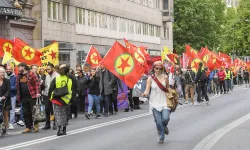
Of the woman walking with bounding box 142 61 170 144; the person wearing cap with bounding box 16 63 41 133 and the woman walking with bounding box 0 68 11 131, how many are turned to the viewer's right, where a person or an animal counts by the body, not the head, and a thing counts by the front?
0

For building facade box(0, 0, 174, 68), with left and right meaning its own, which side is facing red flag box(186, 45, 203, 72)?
front

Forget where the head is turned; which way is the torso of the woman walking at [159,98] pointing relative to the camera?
toward the camera

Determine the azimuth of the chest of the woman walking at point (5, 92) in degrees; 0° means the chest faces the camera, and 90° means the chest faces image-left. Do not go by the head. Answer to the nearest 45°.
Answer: approximately 45°

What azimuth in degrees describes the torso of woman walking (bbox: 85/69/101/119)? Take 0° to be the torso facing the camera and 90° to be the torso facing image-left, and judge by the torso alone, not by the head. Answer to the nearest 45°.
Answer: approximately 45°

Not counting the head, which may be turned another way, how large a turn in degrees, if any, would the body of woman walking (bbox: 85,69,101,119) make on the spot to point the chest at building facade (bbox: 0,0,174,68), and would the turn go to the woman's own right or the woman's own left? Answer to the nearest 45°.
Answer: approximately 135° to the woman's own right

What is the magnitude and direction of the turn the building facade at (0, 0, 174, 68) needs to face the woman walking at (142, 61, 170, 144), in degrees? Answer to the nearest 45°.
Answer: approximately 45° to its right

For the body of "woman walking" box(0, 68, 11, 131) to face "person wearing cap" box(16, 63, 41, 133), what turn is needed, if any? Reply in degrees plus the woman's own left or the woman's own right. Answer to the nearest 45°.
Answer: approximately 135° to the woman's own left

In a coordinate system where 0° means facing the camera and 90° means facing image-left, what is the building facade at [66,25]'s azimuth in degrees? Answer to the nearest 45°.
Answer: approximately 315°

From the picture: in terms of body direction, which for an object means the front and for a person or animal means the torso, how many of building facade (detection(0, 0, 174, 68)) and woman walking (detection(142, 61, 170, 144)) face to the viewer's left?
0

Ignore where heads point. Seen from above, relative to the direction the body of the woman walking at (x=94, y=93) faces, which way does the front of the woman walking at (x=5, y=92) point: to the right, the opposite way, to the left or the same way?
the same way
